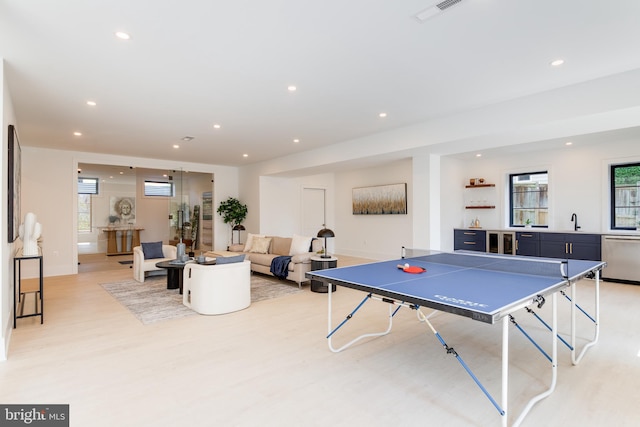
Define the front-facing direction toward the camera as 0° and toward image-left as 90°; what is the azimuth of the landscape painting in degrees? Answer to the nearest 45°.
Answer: approximately 45°

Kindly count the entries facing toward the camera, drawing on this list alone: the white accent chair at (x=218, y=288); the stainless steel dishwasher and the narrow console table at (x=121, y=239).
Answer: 2

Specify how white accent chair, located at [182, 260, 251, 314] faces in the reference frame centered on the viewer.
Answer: facing away from the viewer and to the left of the viewer

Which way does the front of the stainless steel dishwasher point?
toward the camera

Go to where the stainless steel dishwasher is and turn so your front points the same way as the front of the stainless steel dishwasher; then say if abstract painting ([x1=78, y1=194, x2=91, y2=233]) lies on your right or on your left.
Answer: on your right

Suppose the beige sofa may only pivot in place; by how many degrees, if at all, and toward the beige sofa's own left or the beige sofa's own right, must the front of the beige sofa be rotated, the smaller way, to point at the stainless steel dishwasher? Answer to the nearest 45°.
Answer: approximately 135° to the beige sofa's own left

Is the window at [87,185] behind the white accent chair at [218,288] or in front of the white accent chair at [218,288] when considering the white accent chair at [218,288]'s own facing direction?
in front

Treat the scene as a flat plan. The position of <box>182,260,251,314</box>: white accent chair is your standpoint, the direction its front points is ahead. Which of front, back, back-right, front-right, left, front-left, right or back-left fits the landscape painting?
right

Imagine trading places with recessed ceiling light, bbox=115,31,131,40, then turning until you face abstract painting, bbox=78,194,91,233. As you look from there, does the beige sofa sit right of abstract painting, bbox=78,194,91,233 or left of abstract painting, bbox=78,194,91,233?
right

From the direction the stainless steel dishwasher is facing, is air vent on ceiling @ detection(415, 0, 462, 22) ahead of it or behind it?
ahead

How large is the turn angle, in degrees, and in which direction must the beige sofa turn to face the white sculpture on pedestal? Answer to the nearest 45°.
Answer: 0° — it already faces it

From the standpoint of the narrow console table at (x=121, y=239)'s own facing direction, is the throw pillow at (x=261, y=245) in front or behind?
in front

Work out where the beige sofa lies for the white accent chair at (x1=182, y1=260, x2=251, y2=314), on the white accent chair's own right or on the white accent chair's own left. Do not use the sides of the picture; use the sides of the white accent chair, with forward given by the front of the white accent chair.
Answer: on the white accent chair's own right

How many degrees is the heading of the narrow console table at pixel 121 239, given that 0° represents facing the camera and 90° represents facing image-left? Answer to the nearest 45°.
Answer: approximately 0°
